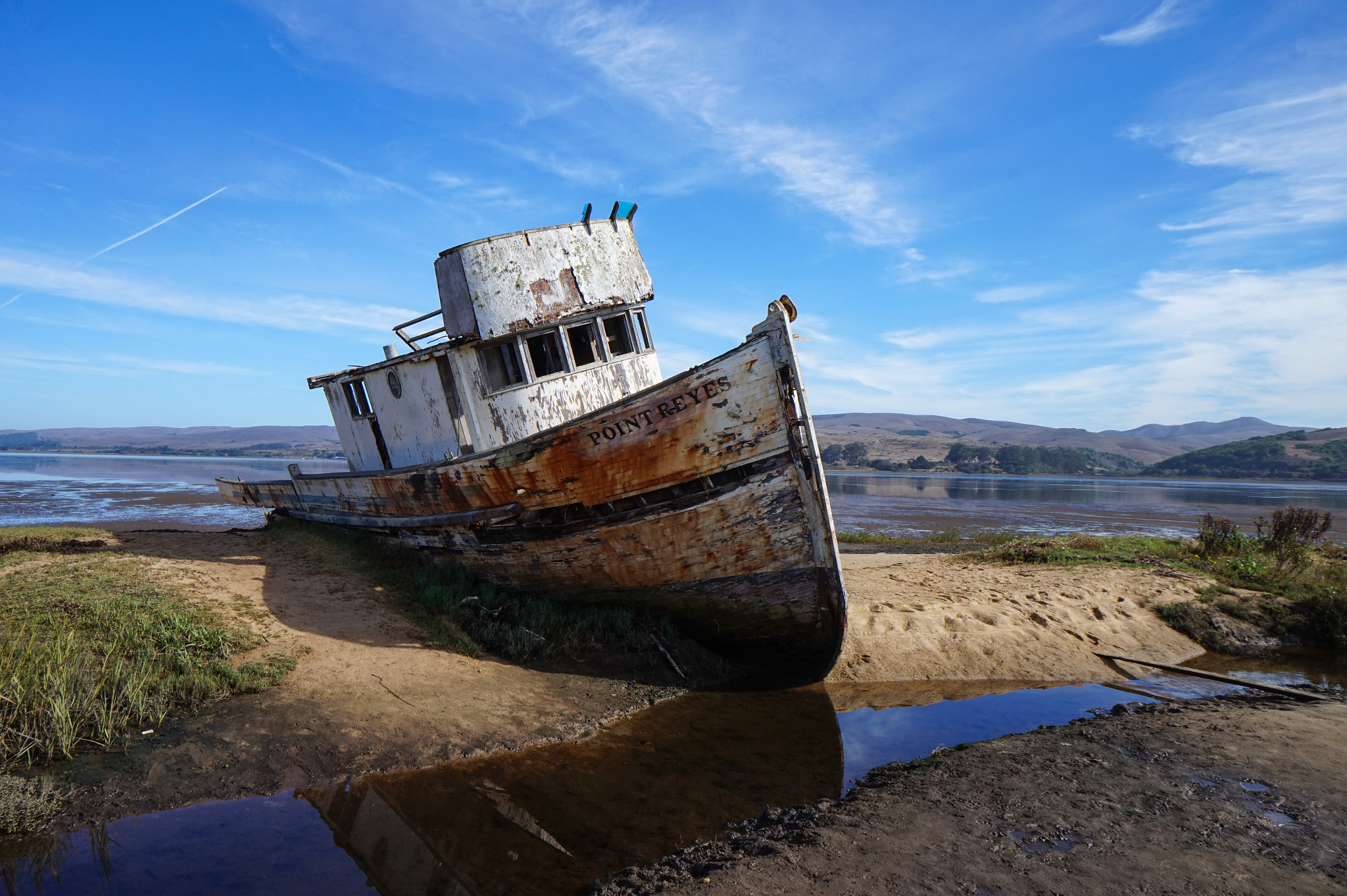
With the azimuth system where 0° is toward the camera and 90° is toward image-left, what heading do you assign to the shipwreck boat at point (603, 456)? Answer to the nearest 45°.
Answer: approximately 315°

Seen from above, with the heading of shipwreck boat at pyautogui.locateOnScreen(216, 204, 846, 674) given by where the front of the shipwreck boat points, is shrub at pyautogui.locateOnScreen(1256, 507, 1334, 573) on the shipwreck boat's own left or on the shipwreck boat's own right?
on the shipwreck boat's own left

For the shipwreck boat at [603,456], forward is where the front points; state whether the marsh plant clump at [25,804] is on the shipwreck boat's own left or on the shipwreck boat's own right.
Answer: on the shipwreck boat's own right

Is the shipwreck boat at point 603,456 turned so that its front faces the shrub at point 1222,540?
no

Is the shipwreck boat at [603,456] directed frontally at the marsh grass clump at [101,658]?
no
